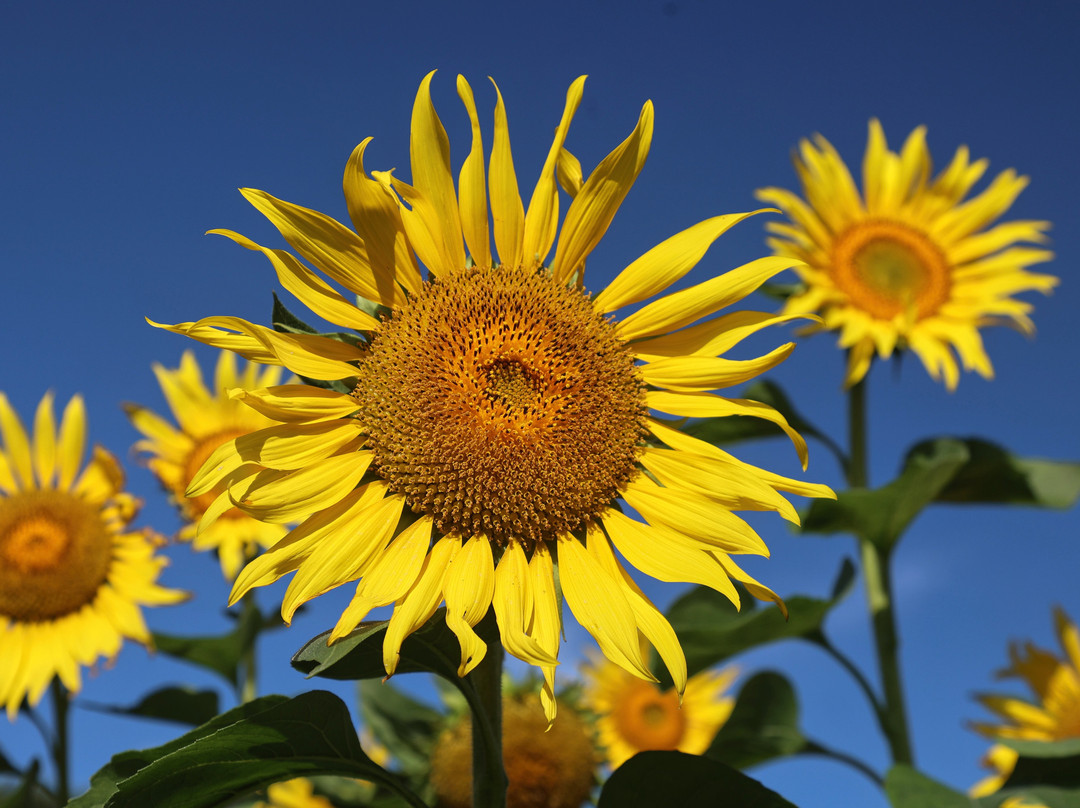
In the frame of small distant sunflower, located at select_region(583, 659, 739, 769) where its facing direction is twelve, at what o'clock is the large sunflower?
The large sunflower is roughly at 12 o'clock from the small distant sunflower.

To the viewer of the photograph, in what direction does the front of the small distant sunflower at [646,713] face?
facing the viewer

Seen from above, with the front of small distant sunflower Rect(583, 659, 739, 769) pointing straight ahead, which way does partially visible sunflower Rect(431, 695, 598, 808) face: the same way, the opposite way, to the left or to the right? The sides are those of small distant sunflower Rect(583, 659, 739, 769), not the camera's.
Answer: the same way

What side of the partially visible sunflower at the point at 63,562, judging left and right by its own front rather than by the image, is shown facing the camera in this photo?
front

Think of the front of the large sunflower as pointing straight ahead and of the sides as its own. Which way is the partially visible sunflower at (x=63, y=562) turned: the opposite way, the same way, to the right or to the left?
the same way

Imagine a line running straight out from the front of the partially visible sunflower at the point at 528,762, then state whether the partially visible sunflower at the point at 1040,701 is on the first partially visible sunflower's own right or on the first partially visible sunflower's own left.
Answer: on the first partially visible sunflower's own left

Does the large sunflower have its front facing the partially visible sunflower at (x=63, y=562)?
no

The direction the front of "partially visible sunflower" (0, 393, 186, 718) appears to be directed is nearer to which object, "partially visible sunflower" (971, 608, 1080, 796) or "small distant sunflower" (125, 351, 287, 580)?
the partially visible sunflower

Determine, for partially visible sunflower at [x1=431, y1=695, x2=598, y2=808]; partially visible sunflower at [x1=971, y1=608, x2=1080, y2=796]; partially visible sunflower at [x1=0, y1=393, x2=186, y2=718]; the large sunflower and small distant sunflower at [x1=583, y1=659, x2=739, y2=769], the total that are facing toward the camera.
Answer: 5

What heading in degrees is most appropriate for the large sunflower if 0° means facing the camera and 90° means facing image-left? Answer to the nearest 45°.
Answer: approximately 0°

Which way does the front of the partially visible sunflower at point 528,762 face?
toward the camera

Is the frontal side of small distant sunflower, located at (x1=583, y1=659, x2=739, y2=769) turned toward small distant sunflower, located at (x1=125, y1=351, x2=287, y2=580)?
no

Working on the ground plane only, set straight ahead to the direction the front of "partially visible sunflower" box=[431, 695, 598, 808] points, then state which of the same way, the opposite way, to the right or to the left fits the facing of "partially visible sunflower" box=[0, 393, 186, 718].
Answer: the same way

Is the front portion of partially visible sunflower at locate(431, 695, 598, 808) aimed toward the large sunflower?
yes

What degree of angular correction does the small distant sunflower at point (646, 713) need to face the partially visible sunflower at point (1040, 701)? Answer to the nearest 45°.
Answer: approximately 90° to its left
